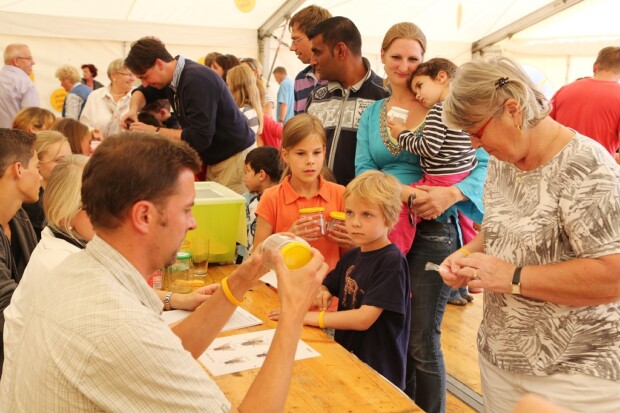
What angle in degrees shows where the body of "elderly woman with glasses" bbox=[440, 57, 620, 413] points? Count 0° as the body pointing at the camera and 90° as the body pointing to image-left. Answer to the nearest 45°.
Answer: approximately 45°

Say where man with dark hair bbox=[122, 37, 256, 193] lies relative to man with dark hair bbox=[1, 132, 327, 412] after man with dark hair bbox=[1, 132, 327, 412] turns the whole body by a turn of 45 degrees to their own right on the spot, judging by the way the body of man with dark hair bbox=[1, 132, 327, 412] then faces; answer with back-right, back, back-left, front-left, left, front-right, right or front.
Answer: left

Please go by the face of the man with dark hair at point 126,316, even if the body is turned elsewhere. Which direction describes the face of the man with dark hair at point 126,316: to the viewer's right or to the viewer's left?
to the viewer's right

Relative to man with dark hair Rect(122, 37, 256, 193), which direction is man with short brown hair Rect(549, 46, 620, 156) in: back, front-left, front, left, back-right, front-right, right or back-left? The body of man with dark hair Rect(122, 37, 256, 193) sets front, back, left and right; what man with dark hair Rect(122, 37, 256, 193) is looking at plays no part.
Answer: back

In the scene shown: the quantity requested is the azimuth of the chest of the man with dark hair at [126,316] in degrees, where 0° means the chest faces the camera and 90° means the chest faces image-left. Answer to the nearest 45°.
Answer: approximately 225°

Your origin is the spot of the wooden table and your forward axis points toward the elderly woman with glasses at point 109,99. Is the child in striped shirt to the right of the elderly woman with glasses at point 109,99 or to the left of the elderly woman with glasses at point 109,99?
right

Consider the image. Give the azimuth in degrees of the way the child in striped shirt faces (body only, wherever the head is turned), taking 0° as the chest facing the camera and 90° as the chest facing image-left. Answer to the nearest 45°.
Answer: approximately 90°

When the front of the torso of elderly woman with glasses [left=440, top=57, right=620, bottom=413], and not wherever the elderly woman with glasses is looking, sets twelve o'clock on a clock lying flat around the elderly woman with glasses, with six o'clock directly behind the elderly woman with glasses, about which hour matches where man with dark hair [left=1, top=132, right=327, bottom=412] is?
The man with dark hair is roughly at 12 o'clock from the elderly woman with glasses.

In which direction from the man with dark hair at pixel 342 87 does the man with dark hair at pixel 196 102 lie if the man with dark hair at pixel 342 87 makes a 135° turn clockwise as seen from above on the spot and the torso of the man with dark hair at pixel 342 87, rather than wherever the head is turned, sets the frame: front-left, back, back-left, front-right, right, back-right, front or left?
front-left

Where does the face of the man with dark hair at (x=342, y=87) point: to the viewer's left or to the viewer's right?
to the viewer's left

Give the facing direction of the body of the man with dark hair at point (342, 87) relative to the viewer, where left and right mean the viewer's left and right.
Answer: facing the viewer and to the left of the viewer

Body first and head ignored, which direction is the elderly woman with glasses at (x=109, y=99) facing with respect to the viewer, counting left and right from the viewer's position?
facing the viewer and to the right of the viewer

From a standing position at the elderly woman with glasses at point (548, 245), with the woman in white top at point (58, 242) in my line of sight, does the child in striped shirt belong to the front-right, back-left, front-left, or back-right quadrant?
front-right

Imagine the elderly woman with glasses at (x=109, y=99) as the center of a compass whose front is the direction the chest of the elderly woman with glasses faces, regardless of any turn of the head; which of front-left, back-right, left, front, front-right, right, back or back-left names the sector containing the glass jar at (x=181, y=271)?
front-right

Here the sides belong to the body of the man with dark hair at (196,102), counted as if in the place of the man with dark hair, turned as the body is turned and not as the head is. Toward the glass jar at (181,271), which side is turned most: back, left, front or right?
left

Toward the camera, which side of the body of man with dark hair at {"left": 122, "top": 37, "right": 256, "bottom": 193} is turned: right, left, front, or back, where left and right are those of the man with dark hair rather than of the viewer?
left

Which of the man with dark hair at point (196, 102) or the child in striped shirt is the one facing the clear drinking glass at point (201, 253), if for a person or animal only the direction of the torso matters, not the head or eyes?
the child in striped shirt
